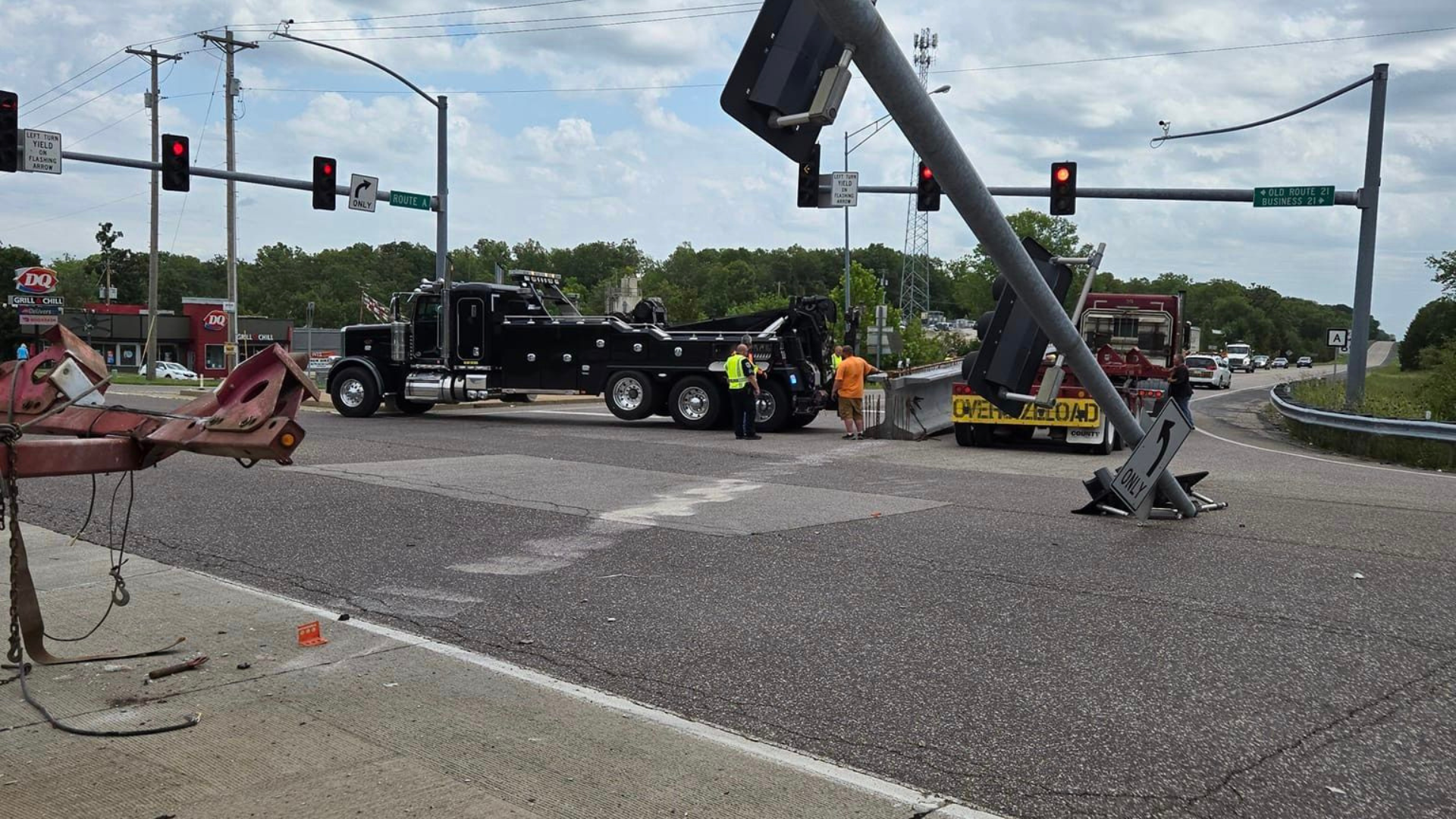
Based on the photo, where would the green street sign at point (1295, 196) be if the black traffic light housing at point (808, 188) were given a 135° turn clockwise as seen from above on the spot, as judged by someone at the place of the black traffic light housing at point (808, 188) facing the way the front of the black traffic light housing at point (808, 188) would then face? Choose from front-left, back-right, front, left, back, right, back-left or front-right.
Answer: back-right

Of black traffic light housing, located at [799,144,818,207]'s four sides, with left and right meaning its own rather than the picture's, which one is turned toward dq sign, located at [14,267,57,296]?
right

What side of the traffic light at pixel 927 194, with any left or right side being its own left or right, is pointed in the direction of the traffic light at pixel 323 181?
right

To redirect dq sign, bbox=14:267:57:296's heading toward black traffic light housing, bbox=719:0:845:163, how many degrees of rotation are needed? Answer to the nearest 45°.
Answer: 0° — it already faces it

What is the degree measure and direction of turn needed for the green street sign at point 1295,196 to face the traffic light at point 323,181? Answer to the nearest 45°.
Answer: approximately 90° to its right

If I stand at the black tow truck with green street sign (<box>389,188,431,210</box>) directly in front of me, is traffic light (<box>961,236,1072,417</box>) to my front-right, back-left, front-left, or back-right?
back-left

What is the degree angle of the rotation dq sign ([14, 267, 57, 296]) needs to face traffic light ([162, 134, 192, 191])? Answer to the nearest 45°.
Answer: approximately 45° to its left

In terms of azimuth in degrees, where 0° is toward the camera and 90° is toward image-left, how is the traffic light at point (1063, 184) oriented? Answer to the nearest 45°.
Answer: approximately 0°
